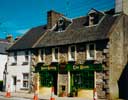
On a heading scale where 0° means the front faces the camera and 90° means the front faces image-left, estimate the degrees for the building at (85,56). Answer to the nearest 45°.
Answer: approximately 45°
